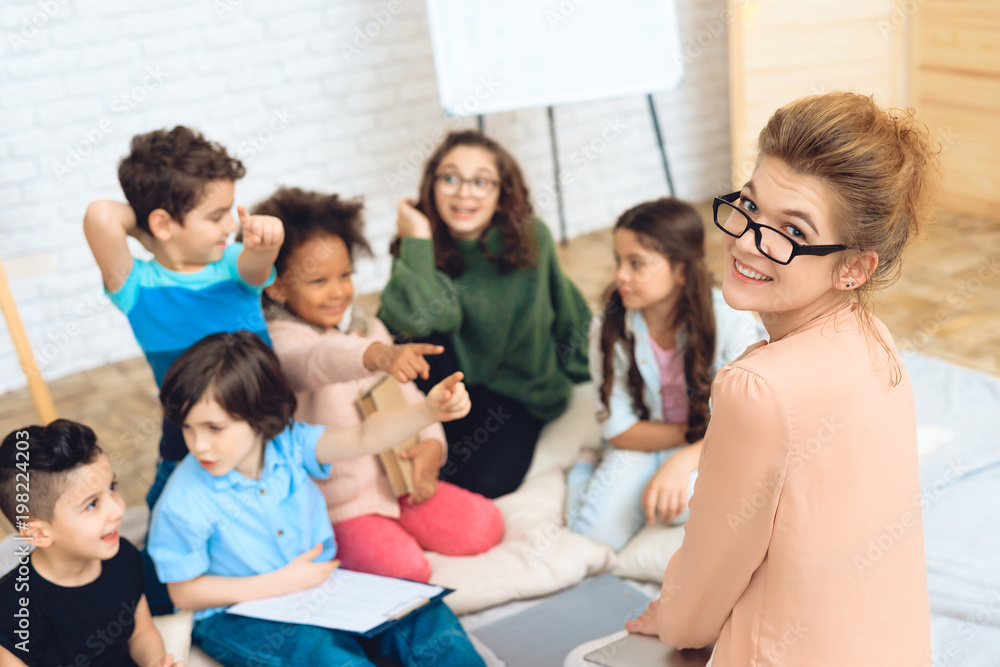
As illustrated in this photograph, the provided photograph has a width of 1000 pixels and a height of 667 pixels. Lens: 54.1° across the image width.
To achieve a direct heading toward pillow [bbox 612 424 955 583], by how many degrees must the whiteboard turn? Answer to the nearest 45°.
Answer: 0° — it already faces it

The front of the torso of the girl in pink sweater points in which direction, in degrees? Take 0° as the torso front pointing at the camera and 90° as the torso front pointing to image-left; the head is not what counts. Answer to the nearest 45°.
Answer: approximately 315°

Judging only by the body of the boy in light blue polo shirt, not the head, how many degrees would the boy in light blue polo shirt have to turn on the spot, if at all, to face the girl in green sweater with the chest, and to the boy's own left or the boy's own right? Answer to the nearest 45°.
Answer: approximately 90° to the boy's own left

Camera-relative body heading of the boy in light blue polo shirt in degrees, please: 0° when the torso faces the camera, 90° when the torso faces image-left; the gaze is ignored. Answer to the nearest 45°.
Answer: approximately 315°

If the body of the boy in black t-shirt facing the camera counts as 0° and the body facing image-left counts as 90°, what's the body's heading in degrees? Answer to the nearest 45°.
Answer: approximately 315°
